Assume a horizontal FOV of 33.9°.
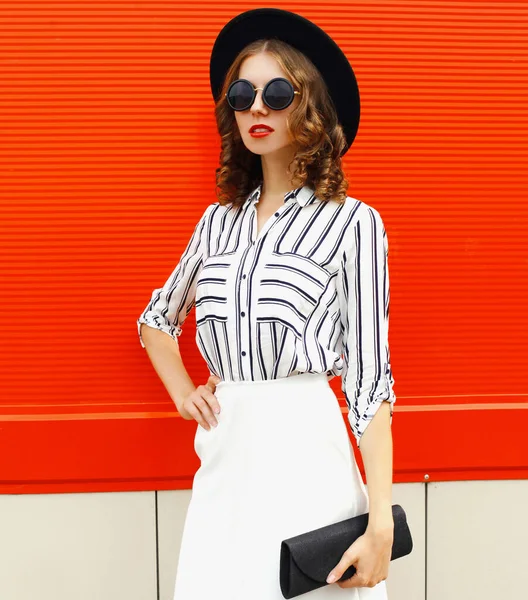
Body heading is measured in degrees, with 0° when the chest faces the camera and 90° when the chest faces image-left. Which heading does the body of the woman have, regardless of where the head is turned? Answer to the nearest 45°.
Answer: approximately 45°
